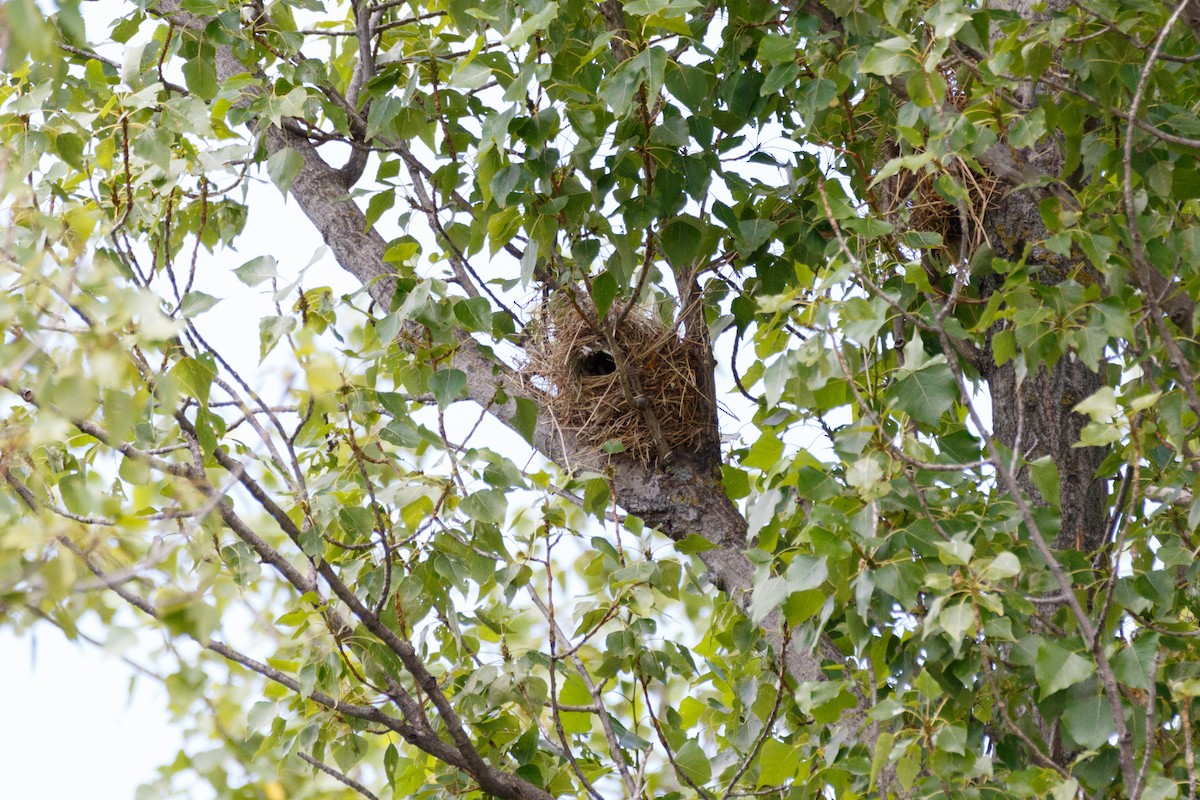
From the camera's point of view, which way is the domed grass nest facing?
toward the camera

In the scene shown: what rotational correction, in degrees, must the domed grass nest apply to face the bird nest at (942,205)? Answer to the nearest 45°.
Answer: approximately 90° to its left
